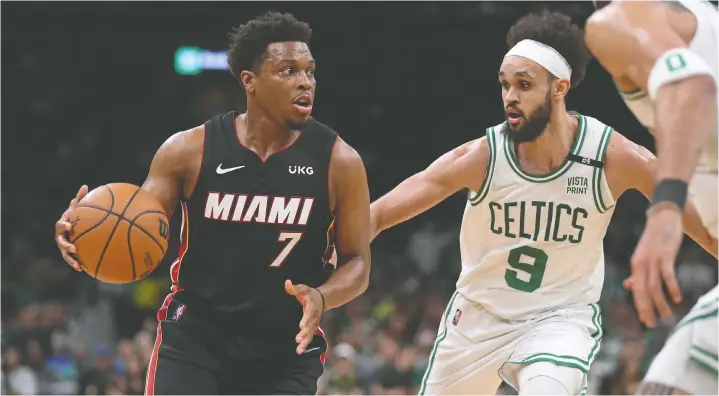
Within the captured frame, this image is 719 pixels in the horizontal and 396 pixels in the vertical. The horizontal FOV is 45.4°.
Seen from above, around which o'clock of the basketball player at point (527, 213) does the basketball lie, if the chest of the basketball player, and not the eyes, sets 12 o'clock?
The basketball is roughly at 2 o'clock from the basketball player.

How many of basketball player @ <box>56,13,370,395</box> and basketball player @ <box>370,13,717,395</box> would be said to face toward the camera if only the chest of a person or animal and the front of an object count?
2

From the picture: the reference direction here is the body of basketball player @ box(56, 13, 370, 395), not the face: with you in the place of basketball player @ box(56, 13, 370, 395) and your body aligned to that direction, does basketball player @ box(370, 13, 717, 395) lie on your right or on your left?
on your left

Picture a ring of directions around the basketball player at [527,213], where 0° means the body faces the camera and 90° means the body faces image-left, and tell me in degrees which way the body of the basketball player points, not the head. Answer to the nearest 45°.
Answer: approximately 0°

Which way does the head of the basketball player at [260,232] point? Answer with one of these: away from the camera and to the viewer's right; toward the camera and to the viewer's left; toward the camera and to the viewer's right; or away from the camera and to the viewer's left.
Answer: toward the camera and to the viewer's right

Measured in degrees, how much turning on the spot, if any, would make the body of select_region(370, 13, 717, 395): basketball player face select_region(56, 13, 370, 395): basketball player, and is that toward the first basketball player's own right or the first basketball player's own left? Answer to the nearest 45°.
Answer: approximately 45° to the first basketball player's own right

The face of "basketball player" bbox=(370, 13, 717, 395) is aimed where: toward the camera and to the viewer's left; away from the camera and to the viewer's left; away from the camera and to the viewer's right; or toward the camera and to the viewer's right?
toward the camera and to the viewer's left
